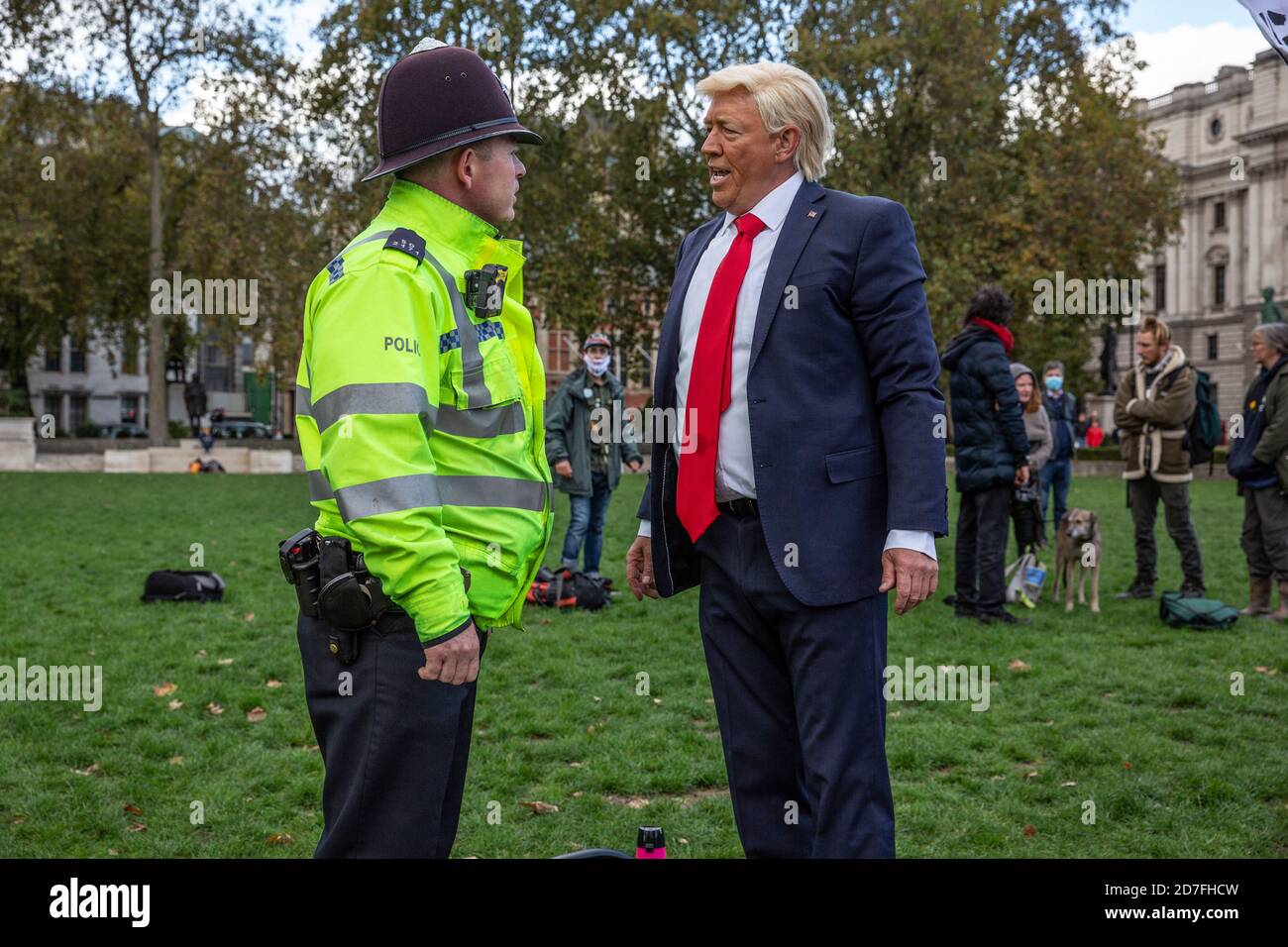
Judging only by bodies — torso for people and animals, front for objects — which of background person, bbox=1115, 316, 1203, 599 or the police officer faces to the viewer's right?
the police officer

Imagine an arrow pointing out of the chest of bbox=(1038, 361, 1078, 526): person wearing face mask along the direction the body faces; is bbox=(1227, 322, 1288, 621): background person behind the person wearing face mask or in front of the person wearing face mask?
in front

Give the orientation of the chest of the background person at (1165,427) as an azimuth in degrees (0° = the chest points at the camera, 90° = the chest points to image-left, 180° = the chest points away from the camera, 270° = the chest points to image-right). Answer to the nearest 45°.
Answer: approximately 45°

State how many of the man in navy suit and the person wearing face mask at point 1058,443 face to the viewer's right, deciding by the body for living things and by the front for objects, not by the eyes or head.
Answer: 0

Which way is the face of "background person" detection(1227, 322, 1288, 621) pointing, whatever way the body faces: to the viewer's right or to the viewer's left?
to the viewer's left

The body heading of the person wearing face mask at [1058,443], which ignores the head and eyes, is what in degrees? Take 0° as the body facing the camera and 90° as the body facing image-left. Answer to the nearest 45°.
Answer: approximately 0°

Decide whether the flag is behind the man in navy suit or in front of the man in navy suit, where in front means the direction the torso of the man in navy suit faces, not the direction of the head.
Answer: behind

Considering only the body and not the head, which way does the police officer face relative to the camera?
to the viewer's right
